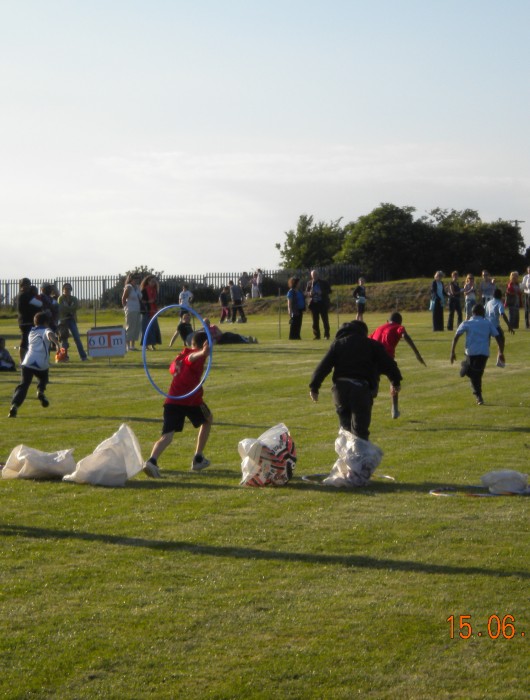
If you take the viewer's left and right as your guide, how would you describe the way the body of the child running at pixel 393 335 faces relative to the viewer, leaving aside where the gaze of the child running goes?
facing away from the viewer

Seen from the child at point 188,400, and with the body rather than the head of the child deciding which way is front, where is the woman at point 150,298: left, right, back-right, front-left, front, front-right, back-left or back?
front-left

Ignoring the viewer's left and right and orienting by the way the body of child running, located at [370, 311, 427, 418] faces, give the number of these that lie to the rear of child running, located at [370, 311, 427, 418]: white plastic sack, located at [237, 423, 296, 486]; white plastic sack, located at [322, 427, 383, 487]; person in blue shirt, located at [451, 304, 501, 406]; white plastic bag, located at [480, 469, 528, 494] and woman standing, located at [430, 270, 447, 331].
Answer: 3

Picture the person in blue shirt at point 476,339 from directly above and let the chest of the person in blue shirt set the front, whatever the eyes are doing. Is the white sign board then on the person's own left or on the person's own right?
on the person's own left

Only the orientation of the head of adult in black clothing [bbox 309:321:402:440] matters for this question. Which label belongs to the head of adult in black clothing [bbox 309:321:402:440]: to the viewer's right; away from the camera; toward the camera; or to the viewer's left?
away from the camera

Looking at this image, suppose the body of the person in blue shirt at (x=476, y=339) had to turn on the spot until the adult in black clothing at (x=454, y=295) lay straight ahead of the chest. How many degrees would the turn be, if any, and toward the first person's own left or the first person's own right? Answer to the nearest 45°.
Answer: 0° — they already face them

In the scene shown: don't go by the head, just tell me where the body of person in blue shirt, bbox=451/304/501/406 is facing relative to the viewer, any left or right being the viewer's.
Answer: facing away from the viewer

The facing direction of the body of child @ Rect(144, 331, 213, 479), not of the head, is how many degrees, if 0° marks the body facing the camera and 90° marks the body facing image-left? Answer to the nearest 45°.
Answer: approximately 225°

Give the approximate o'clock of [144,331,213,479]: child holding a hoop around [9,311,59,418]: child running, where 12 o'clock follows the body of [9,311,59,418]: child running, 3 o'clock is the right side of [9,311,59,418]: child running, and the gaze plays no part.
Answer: [144,331,213,479]: child holding a hoop is roughly at 4 o'clock from [9,311,59,418]: child running.

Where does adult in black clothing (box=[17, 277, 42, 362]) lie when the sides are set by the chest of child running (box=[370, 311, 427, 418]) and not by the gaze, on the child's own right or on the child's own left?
on the child's own left

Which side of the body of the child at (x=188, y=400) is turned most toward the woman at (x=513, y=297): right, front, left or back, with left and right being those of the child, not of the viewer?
front

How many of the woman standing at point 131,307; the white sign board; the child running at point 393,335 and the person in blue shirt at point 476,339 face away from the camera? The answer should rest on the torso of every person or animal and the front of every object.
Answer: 2

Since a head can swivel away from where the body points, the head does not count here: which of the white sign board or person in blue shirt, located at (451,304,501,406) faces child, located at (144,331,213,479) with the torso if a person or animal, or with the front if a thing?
the white sign board

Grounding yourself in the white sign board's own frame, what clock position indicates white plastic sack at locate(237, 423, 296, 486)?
The white plastic sack is roughly at 12 o'clock from the white sign board.

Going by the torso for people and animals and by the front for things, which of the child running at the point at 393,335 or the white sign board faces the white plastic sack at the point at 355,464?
the white sign board

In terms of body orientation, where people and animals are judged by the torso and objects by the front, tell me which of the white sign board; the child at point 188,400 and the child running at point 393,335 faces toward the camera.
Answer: the white sign board
